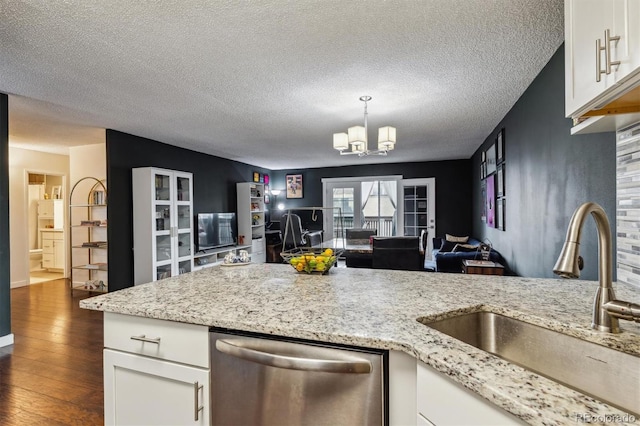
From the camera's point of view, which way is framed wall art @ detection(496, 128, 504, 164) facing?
to the viewer's left

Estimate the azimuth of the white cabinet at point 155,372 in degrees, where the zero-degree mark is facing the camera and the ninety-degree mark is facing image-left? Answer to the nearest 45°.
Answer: approximately 45°

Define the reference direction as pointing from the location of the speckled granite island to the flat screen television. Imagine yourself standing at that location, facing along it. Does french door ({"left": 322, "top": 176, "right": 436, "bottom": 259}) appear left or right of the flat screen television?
right

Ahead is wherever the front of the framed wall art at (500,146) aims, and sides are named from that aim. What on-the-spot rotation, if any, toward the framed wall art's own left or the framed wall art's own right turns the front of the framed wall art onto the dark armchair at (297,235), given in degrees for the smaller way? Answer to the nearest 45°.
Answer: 0° — it already faces it

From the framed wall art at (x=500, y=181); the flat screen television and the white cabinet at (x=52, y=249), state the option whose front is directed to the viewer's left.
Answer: the framed wall art

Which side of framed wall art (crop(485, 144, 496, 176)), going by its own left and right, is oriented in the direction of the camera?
left

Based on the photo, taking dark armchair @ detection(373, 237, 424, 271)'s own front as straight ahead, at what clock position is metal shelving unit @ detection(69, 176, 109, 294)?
The metal shelving unit is roughly at 9 o'clock from the dark armchair.

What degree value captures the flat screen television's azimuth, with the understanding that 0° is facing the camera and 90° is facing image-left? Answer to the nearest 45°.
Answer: approximately 315°

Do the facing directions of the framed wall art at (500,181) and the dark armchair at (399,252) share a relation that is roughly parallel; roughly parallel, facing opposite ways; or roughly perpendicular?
roughly perpendicular

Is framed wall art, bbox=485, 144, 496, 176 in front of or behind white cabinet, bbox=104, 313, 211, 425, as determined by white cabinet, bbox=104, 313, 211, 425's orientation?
behind

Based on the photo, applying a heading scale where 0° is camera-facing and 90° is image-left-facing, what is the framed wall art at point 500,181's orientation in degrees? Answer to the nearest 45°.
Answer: approximately 90°
